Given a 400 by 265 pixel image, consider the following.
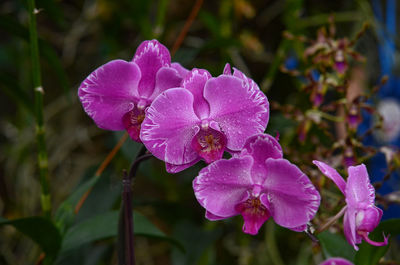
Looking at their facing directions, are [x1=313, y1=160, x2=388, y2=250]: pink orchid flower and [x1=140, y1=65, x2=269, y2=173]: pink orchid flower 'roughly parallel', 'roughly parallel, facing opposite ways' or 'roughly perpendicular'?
roughly perpendicular

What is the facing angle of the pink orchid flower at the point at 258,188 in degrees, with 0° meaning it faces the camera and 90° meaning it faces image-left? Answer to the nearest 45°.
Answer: approximately 0°

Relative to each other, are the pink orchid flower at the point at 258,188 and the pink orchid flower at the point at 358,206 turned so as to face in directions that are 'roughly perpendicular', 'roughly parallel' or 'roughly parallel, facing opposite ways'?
roughly perpendicular

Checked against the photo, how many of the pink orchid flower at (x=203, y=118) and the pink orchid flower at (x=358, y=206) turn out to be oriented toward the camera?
1

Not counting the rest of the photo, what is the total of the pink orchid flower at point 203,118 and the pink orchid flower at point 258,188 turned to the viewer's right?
0

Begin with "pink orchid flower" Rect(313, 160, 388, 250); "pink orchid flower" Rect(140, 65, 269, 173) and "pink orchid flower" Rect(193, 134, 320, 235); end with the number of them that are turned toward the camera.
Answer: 2

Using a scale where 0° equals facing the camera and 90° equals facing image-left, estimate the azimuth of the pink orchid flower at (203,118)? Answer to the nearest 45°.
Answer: approximately 0°

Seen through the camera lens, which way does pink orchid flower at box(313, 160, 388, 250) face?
facing to the right of the viewer
